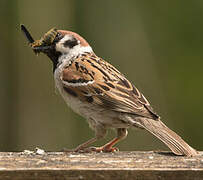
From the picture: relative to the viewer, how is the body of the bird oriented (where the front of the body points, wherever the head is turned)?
to the viewer's left
